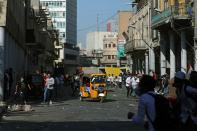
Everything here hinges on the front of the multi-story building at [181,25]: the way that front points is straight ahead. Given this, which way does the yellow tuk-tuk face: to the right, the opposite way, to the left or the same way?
to the left

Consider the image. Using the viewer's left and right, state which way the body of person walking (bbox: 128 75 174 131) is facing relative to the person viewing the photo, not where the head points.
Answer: facing away from the viewer and to the left of the viewer

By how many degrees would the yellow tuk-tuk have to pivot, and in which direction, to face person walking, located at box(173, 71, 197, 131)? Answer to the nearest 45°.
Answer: approximately 45° to its right

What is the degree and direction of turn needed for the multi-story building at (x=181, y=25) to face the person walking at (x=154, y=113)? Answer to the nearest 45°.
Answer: approximately 45° to its left

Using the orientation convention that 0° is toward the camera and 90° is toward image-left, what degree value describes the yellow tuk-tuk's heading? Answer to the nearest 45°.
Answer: approximately 315°

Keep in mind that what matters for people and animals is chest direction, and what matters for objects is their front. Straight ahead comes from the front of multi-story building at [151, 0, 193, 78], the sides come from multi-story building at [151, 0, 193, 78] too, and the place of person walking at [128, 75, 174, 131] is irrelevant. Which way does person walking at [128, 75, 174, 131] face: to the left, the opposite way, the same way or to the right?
to the right

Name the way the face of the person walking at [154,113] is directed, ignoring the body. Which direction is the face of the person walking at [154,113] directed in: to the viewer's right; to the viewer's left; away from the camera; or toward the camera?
away from the camera

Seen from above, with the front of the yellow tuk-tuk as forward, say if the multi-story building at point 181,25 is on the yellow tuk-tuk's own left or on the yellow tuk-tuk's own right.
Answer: on the yellow tuk-tuk's own left

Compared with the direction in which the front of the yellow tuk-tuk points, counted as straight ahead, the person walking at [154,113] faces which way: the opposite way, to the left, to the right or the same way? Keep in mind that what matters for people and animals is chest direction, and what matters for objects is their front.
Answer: the opposite way
